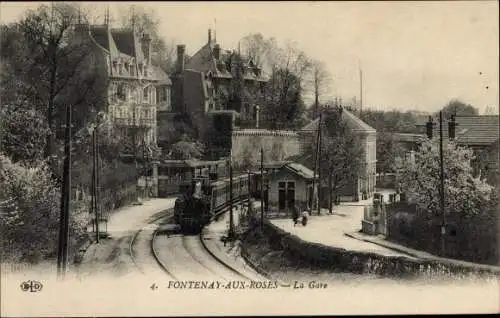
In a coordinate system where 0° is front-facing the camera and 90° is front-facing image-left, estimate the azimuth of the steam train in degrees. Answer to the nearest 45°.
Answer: approximately 45°

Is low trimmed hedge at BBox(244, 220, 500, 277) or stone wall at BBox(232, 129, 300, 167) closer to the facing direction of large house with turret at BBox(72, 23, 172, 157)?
the low trimmed hedge

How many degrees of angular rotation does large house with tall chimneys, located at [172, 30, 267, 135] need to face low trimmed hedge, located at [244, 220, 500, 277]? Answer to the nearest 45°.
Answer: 0° — it already faces it

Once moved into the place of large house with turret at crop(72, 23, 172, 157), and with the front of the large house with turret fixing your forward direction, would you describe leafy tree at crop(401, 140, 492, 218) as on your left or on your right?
on your left

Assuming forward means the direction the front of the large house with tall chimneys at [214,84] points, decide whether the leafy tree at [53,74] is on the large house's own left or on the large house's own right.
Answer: on the large house's own right

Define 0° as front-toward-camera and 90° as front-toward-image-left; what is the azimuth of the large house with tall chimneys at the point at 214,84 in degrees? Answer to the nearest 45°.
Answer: approximately 315°

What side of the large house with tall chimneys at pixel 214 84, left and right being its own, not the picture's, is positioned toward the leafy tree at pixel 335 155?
left

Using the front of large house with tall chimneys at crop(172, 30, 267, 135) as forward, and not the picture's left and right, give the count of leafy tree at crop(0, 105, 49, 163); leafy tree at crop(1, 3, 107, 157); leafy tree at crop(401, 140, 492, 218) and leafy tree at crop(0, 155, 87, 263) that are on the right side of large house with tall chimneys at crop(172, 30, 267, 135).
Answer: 3
